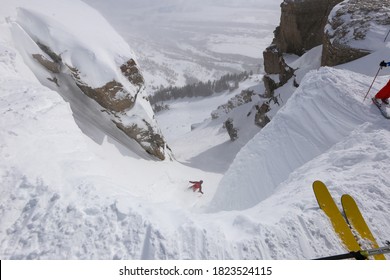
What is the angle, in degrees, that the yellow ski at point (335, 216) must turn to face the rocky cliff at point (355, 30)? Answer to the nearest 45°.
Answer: approximately 45° to its right

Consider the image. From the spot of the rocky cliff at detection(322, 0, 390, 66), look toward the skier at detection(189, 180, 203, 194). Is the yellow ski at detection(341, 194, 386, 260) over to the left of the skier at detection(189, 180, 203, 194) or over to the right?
left

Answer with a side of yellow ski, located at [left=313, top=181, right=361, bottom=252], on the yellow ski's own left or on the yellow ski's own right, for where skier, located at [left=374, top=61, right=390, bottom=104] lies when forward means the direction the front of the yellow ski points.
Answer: on the yellow ski's own right

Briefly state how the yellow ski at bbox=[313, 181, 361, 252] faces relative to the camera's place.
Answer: facing away from the viewer and to the left of the viewer

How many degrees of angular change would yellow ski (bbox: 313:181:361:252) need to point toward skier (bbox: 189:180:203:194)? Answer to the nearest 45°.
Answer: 0° — it already faces them
